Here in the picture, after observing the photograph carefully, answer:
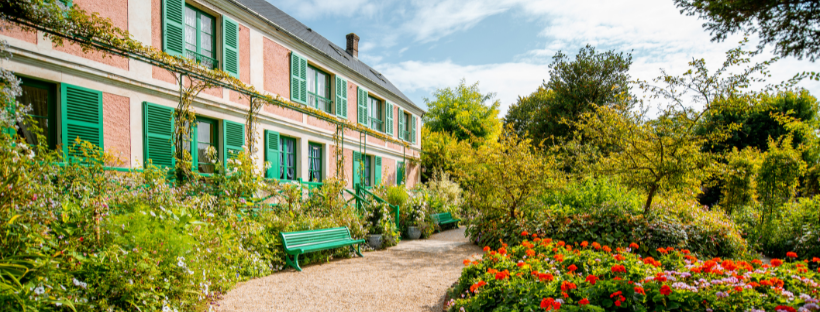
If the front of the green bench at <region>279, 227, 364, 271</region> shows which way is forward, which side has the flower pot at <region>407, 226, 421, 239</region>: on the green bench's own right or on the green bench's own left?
on the green bench's own left

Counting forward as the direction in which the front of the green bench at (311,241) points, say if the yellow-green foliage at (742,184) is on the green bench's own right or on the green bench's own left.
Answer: on the green bench's own left

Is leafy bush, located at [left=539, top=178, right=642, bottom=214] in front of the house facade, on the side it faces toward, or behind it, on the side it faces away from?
in front

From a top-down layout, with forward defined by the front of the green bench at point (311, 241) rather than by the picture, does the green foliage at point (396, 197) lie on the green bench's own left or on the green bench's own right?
on the green bench's own left

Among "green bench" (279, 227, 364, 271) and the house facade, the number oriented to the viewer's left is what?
0

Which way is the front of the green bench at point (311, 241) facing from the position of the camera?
facing the viewer and to the right of the viewer
